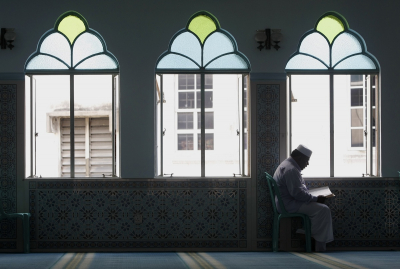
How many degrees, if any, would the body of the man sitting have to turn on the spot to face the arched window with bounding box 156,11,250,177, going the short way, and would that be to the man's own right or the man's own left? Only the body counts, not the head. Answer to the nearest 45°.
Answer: approximately 180°

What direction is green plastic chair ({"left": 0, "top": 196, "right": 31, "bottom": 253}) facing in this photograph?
to the viewer's right

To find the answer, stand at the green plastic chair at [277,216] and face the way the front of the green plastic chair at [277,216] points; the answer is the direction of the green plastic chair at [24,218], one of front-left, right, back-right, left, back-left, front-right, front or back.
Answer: back

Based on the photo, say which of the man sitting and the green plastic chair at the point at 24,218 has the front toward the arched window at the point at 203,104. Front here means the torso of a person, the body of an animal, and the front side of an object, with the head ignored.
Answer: the green plastic chair

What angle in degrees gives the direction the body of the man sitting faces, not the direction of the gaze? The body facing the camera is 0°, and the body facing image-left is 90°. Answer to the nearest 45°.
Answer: approximately 270°

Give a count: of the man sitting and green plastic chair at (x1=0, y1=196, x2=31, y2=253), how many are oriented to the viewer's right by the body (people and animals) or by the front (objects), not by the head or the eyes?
2

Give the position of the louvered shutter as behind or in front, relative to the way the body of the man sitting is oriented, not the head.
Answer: behind

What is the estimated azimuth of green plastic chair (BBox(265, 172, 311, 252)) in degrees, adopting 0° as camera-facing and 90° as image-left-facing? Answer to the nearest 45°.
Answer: approximately 270°

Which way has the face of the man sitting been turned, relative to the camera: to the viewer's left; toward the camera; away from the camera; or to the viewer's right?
to the viewer's right

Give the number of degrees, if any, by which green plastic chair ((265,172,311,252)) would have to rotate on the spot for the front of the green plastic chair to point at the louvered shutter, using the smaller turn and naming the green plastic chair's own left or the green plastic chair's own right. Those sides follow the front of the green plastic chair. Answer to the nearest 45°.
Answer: approximately 180°

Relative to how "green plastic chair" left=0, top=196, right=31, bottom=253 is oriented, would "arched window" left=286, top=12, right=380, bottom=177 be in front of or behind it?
in front

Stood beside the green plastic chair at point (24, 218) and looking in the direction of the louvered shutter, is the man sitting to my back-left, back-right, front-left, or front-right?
front-right
